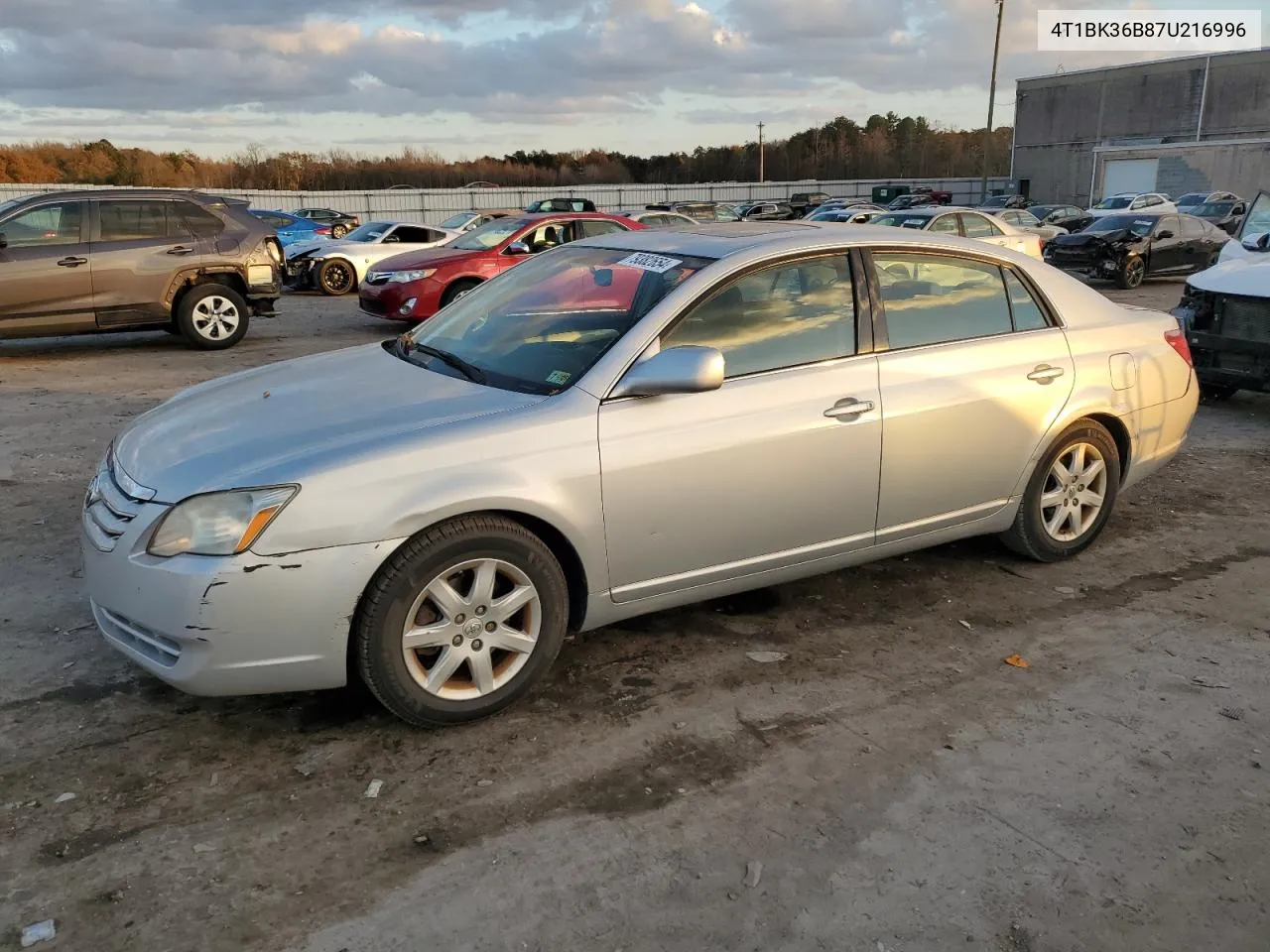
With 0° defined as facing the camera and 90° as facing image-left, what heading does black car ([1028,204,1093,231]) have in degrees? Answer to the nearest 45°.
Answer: approximately 45°

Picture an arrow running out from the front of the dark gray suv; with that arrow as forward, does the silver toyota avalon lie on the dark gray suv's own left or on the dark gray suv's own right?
on the dark gray suv's own left

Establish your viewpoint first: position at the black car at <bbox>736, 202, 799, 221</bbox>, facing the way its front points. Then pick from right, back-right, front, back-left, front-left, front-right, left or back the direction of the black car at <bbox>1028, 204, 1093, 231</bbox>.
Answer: back-left

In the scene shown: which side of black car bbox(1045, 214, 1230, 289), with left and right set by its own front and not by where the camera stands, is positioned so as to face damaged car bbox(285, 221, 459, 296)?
front

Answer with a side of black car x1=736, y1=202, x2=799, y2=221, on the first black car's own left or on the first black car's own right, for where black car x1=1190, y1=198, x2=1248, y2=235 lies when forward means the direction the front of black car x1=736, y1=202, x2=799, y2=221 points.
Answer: on the first black car's own left

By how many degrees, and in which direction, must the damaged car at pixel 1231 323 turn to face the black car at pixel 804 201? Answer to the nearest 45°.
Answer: approximately 90° to its right

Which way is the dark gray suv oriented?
to the viewer's left

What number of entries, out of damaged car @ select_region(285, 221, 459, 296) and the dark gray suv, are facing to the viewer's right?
0

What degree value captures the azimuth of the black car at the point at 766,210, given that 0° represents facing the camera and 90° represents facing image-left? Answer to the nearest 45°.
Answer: approximately 45°
